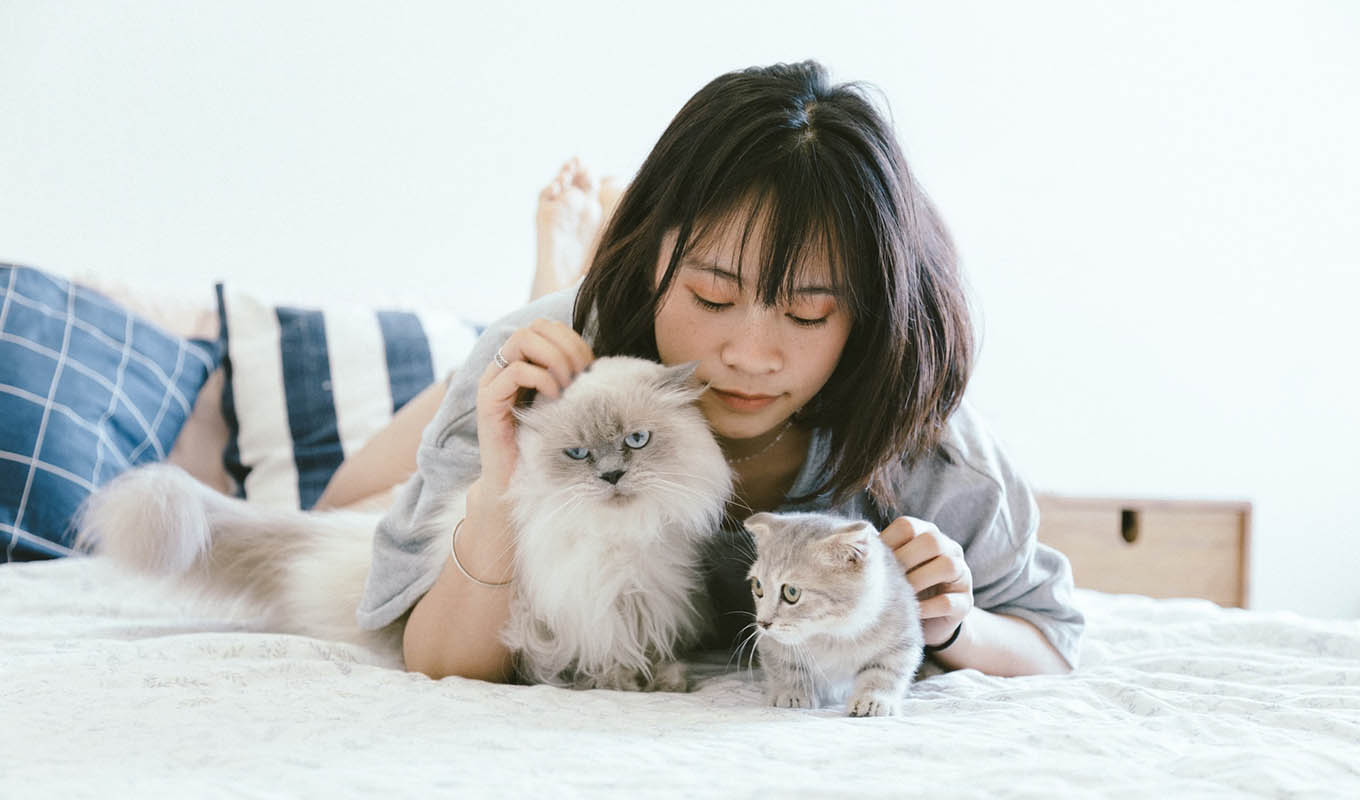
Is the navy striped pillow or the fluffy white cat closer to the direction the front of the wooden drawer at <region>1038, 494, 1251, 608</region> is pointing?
the fluffy white cat

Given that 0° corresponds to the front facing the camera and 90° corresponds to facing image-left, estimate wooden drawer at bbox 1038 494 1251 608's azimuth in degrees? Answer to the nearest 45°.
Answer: approximately 0°

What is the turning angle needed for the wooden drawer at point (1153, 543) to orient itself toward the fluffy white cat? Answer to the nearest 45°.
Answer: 0° — it already faces it

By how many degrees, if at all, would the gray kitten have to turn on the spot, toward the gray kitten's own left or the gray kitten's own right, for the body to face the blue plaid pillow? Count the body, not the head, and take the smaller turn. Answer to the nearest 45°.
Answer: approximately 90° to the gray kitten's own right

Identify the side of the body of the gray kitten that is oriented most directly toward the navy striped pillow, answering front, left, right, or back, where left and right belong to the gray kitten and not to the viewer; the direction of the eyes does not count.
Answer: right

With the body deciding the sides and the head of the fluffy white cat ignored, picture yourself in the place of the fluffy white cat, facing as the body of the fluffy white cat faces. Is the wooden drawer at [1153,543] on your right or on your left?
on your left

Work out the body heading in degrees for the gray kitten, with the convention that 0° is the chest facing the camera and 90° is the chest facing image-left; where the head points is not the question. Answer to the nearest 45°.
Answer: approximately 45°
